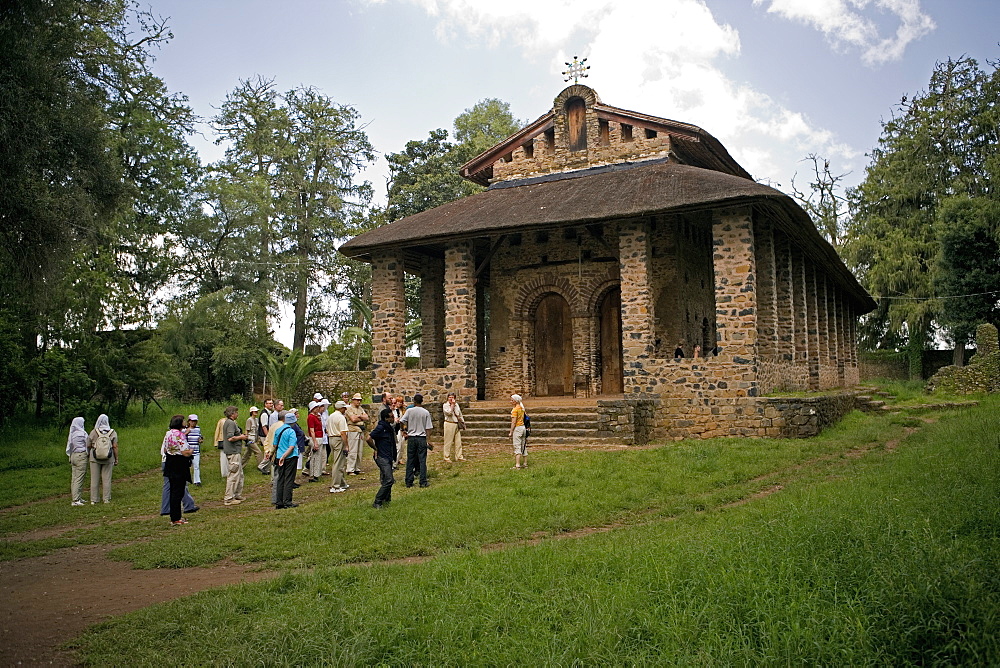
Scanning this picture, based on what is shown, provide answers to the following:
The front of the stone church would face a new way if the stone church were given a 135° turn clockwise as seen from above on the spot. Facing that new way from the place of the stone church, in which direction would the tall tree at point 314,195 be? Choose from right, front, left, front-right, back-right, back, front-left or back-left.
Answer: front-left

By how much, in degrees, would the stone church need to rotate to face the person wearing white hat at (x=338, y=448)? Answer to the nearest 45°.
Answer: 0° — it already faces them

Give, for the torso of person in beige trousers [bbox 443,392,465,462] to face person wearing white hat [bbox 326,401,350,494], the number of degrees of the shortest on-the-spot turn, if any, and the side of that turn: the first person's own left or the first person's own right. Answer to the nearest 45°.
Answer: approximately 45° to the first person's own right

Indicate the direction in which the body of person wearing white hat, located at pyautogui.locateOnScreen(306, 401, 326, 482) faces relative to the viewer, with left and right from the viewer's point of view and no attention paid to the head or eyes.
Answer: facing to the right of the viewer

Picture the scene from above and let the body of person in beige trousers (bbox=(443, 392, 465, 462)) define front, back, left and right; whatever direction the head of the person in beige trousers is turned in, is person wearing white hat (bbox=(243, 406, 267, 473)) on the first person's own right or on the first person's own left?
on the first person's own right

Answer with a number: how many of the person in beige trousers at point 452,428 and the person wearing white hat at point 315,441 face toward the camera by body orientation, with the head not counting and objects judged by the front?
1

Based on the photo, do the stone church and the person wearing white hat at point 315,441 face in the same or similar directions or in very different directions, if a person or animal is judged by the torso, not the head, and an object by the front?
very different directions
